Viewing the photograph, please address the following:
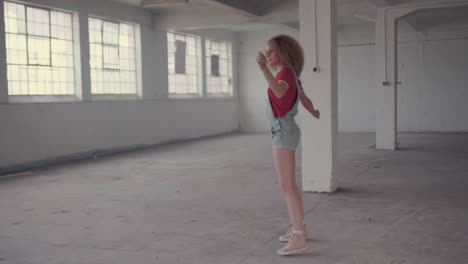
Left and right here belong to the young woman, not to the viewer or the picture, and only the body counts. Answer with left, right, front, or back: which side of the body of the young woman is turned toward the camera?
left

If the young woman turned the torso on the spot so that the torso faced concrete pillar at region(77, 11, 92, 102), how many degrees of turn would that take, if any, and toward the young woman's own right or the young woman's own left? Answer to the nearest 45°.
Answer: approximately 45° to the young woman's own right

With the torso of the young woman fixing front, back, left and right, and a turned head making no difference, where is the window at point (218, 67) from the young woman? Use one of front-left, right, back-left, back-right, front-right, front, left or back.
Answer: right

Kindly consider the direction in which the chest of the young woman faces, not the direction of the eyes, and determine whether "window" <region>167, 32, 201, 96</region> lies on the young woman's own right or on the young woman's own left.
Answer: on the young woman's own right

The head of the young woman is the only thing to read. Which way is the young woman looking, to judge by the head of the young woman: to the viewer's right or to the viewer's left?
to the viewer's left

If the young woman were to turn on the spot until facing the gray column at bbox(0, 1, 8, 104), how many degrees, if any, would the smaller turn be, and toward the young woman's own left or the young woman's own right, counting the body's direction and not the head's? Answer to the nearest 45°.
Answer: approximately 45° to the young woman's own right

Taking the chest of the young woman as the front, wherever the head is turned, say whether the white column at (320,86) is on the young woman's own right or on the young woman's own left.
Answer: on the young woman's own right

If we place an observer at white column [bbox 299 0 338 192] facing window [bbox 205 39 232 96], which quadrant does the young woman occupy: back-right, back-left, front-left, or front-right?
back-left

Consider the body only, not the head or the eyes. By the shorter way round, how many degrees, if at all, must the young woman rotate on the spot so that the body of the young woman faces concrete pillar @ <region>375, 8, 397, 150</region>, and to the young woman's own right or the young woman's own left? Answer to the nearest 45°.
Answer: approximately 90° to the young woman's own right
